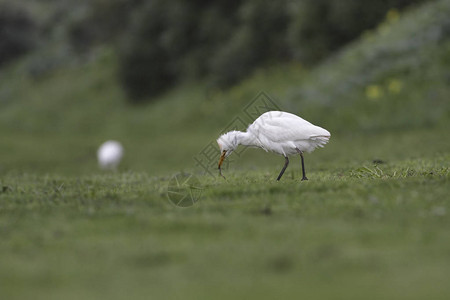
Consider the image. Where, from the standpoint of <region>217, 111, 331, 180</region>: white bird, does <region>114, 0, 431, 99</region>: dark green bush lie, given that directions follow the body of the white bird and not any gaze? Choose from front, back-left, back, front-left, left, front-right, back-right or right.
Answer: right

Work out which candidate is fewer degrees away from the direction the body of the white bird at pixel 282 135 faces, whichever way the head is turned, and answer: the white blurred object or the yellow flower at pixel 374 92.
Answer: the white blurred object

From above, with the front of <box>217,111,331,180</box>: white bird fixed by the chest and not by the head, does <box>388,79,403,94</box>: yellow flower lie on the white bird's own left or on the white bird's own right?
on the white bird's own right

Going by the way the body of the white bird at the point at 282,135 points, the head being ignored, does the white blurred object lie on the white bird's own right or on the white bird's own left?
on the white bird's own right

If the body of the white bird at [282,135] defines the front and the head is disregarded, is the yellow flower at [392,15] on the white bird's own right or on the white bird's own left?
on the white bird's own right

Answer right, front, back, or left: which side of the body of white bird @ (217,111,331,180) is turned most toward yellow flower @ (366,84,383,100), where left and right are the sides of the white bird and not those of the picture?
right

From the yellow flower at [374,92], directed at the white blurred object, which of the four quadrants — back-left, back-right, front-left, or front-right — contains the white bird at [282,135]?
front-left

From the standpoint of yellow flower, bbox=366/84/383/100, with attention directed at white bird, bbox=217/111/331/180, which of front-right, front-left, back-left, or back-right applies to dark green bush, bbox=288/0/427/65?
back-right

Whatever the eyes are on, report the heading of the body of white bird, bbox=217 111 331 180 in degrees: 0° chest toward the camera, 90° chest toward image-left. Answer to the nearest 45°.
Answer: approximately 90°

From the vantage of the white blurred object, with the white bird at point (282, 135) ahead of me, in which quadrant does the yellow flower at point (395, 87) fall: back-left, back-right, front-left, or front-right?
front-left

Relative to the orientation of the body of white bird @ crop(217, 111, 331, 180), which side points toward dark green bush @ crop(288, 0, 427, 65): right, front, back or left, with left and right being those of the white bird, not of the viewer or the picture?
right
